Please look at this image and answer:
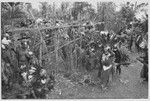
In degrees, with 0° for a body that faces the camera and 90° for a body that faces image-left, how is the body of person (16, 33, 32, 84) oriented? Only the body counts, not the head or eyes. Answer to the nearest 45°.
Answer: approximately 315°

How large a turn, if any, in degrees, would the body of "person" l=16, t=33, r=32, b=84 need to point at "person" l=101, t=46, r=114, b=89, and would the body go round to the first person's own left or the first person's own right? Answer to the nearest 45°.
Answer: approximately 45° to the first person's own left

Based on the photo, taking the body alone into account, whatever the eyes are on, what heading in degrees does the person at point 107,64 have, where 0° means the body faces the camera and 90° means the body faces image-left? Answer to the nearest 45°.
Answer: approximately 45°
